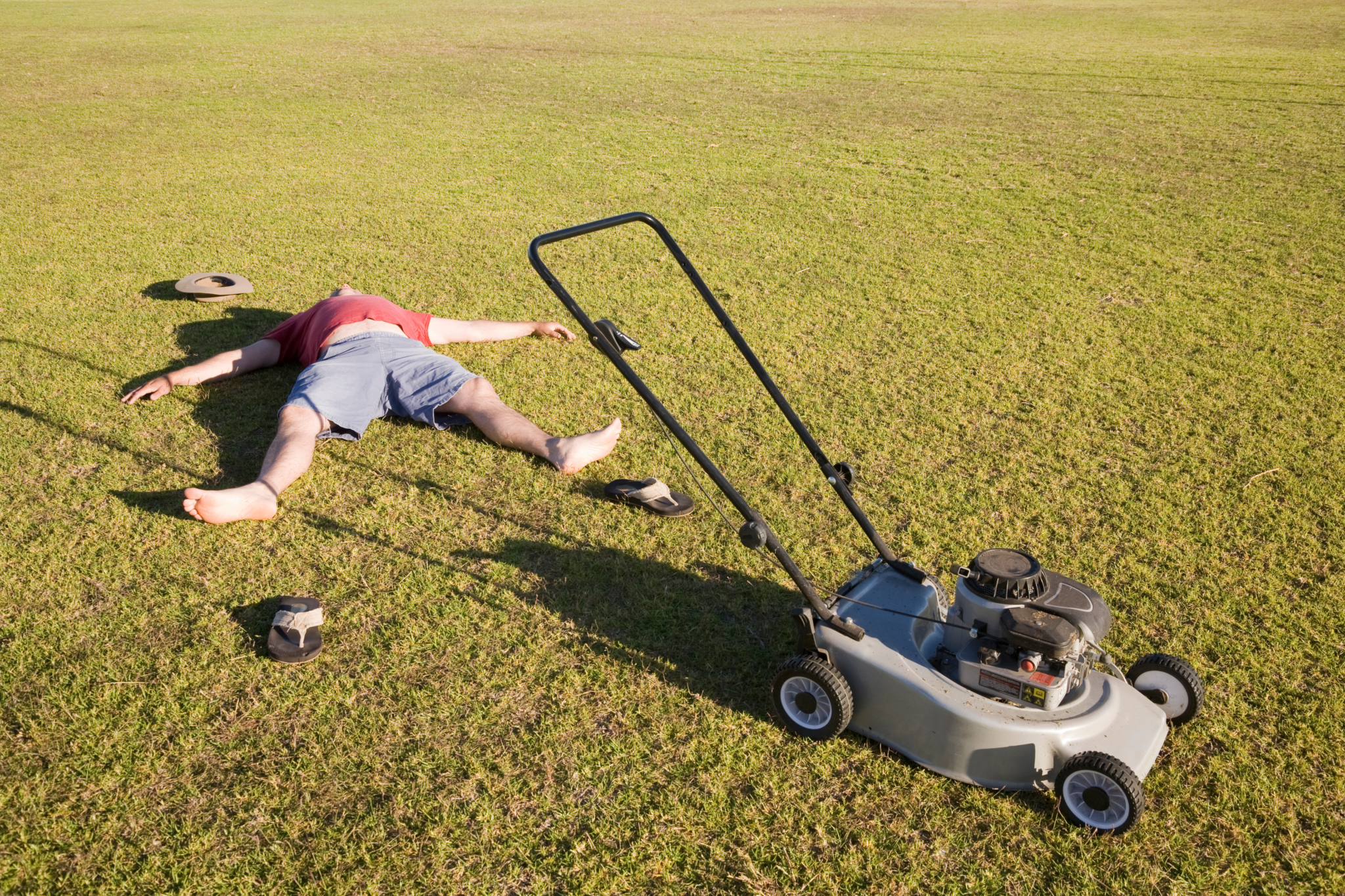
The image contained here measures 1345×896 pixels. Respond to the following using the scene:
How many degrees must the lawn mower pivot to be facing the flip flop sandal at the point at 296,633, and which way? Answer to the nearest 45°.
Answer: approximately 135° to its right

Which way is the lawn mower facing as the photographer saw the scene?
facing the viewer and to the right of the viewer

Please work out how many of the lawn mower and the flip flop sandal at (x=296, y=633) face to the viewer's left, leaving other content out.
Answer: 0

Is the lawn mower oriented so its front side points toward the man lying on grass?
no

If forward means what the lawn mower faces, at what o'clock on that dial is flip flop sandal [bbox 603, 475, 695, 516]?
The flip flop sandal is roughly at 6 o'clock from the lawn mower.

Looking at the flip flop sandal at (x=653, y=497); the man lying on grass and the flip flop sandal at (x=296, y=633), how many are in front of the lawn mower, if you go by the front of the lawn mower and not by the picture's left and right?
0
